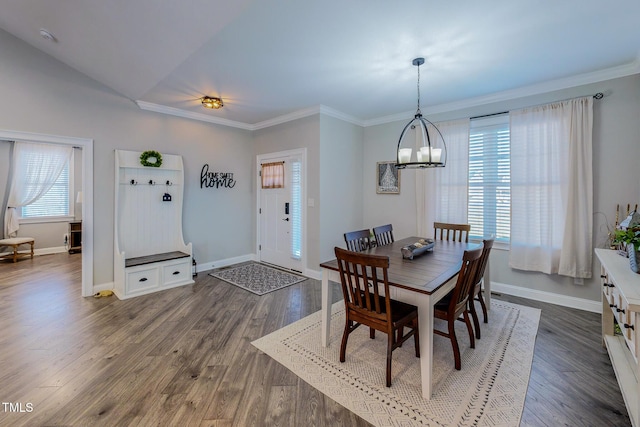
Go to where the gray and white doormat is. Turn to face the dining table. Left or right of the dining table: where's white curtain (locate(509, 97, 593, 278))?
left

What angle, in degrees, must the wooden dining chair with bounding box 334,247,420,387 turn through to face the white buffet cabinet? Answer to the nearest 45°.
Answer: approximately 45° to its right

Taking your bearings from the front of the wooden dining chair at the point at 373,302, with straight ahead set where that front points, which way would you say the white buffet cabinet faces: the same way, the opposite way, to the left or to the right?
to the left

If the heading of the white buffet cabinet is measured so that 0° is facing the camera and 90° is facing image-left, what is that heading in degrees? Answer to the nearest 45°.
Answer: approximately 90°

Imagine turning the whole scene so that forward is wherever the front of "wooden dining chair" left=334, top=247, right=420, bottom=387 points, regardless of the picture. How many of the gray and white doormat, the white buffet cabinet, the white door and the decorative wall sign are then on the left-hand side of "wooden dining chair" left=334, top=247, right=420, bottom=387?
3

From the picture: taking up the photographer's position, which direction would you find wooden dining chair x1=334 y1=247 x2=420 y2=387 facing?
facing away from the viewer and to the right of the viewer

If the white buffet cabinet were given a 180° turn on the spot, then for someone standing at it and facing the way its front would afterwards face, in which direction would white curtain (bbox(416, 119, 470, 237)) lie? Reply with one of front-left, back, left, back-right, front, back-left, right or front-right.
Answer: back-left

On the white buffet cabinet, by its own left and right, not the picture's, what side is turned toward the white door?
front

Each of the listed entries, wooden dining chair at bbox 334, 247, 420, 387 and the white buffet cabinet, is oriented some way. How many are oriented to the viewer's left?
1

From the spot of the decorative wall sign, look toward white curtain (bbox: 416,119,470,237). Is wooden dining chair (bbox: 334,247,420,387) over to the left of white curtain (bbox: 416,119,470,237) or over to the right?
right

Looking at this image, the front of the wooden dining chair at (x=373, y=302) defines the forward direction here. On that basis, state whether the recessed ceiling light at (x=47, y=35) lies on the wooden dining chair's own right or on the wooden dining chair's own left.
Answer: on the wooden dining chair's own left

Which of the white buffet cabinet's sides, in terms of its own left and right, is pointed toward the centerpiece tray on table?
front

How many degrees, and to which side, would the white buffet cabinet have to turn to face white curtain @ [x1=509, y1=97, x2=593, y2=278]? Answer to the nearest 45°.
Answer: approximately 90° to its right
